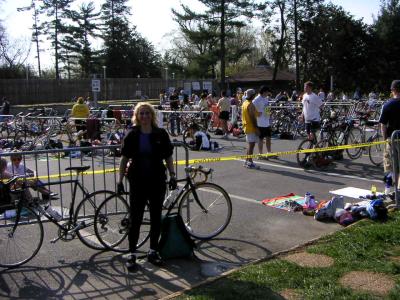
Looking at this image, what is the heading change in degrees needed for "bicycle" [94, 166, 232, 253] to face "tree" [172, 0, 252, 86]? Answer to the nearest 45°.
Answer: approximately 90° to its left

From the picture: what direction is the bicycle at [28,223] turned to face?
to the viewer's left

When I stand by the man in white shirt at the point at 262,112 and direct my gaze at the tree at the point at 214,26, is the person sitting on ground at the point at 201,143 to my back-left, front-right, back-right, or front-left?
front-left

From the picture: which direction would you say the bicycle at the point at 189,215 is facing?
to the viewer's right

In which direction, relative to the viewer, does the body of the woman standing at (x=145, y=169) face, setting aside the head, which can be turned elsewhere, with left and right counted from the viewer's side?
facing the viewer

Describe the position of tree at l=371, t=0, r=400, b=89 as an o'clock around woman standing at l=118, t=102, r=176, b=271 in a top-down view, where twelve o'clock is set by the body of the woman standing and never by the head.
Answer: The tree is roughly at 7 o'clock from the woman standing.

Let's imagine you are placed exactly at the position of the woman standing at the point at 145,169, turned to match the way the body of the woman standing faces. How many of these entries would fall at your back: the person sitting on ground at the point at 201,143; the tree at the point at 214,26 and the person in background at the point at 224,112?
3
